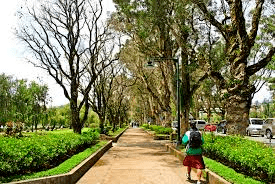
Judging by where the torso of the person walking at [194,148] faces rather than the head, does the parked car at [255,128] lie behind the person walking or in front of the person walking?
in front

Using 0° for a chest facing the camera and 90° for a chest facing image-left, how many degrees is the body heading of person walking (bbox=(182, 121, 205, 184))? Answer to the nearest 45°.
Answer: approximately 180°

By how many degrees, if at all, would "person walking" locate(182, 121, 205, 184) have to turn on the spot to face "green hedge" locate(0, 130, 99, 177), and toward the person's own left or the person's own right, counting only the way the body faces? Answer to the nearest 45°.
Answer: approximately 90° to the person's own left
